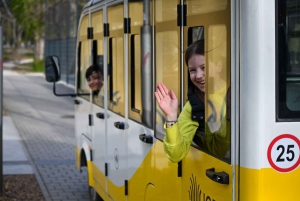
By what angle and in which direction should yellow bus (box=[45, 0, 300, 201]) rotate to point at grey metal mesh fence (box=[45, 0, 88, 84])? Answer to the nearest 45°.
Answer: approximately 45° to its right

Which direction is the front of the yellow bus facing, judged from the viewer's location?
facing away from the viewer and to the left of the viewer
